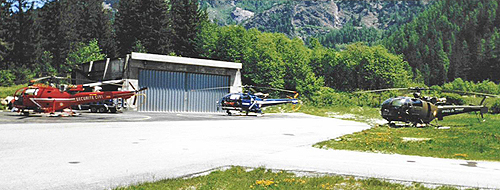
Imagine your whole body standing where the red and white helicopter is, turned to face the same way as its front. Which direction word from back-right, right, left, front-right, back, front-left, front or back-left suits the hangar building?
back-right

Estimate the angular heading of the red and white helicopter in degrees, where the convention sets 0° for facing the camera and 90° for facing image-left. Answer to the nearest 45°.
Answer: approximately 90°
